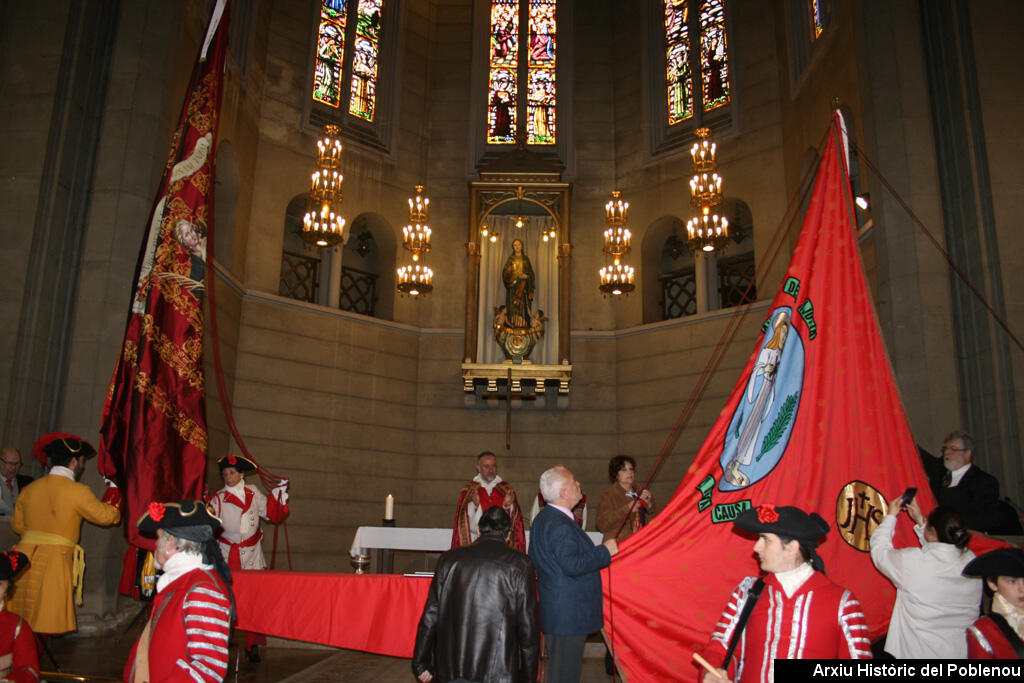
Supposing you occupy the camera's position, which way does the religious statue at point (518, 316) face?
facing the viewer

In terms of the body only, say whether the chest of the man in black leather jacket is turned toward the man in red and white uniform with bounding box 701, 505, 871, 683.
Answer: no

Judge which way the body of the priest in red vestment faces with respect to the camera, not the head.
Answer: toward the camera

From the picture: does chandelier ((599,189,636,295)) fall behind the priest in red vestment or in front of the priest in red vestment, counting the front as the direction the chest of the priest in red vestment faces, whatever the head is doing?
behind

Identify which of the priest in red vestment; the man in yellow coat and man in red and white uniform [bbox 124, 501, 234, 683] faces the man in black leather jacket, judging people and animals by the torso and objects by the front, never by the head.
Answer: the priest in red vestment

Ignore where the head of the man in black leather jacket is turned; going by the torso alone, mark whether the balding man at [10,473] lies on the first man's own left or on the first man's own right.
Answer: on the first man's own left

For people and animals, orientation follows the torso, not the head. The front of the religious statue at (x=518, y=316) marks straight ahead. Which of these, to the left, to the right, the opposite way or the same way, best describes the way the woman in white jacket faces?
the opposite way

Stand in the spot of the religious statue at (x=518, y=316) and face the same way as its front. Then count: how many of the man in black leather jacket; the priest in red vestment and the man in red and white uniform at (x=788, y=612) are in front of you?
3

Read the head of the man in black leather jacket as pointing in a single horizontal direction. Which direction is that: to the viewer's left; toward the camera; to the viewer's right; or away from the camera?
away from the camera

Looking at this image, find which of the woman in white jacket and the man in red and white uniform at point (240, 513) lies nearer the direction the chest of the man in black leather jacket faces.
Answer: the man in red and white uniform

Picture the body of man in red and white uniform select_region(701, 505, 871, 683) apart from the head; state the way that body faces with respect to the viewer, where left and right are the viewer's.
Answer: facing the viewer and to the left of the viewer

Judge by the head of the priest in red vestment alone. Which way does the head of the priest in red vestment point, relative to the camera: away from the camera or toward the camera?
toward the camera

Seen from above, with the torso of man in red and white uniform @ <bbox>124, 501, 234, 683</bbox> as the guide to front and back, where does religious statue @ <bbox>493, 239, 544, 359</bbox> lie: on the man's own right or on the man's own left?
on the man's own right

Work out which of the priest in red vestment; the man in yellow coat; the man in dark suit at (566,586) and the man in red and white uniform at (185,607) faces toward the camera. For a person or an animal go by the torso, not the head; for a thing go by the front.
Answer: the priest in red vestment

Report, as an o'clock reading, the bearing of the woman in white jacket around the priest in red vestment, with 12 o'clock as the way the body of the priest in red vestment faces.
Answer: The woman in white jacket is roughly at 11 o'clock from the priest in red vestment.

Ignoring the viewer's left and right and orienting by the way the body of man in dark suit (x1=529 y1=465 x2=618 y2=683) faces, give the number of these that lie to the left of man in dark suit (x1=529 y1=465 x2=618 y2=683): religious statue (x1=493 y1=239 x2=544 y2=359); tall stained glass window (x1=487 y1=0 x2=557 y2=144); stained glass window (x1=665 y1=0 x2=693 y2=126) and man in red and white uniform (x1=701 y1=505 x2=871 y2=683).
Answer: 3

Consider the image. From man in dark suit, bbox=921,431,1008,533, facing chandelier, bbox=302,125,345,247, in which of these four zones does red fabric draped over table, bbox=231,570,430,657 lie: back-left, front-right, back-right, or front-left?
front-left

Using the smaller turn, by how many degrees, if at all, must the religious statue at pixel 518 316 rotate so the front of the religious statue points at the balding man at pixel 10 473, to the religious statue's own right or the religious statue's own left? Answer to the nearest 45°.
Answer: approximately 45° to the religious statue's own right

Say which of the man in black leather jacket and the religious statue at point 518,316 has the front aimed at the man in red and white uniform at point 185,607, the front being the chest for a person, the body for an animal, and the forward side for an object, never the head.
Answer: the religious statue

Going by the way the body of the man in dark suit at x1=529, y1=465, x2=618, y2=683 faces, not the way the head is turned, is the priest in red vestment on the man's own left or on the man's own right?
on the man's own left
